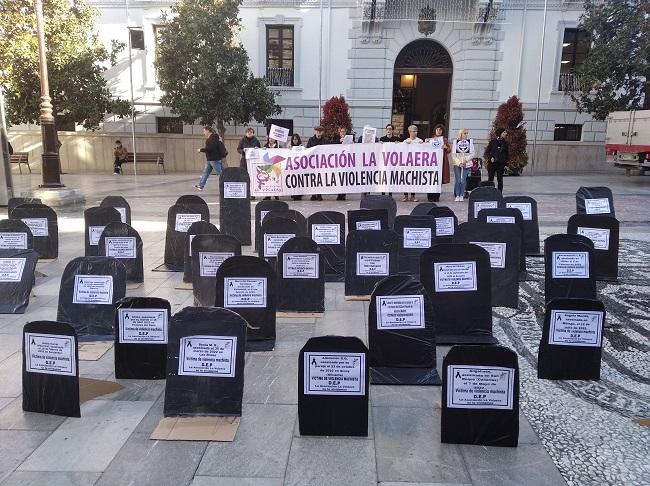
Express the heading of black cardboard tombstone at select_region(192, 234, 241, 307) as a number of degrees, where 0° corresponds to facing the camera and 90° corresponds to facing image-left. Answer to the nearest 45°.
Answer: approximately 0°

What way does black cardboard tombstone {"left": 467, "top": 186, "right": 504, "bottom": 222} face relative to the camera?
toward the camera

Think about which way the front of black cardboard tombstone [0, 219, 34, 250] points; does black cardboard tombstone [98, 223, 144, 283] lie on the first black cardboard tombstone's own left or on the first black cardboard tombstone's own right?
on the first black cardboard tombstone's own left

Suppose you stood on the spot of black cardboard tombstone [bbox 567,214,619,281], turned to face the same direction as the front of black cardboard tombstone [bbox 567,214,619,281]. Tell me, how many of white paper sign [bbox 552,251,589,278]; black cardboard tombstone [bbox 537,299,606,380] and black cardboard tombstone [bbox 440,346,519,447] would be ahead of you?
3

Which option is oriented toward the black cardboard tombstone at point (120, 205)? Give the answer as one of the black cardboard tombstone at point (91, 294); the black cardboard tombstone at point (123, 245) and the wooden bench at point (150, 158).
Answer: the wooden bench

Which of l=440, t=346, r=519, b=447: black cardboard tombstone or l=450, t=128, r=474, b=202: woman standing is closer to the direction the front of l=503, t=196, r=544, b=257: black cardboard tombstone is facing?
the black cardboard tombstone

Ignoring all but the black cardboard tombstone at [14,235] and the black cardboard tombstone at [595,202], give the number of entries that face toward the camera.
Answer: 2

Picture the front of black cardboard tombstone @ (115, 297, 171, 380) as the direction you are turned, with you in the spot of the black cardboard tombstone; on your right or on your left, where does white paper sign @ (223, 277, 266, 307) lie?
on your left

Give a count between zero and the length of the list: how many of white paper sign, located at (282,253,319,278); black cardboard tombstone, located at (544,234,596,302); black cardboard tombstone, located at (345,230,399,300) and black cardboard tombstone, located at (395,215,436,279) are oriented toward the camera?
4

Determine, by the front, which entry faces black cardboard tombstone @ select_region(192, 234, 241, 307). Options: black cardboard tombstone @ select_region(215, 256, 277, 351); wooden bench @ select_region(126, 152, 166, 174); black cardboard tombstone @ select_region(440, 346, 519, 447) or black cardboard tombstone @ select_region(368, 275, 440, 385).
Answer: the wooden bench

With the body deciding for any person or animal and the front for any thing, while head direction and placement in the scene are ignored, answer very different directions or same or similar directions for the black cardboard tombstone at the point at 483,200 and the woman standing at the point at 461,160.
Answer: same or similar directions

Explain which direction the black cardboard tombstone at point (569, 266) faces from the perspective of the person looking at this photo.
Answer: facing the viewer

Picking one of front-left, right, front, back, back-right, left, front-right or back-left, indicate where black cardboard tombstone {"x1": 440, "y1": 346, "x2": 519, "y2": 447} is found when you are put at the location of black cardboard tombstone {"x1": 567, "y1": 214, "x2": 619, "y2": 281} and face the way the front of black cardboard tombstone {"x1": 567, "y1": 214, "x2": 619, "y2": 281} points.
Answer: front

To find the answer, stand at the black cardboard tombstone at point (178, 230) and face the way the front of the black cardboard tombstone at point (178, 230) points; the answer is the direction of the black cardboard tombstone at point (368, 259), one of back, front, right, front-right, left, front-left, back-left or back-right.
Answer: front-left

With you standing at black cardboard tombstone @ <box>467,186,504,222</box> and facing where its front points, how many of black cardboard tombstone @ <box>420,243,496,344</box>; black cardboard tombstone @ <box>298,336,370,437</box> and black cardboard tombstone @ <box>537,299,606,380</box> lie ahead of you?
3

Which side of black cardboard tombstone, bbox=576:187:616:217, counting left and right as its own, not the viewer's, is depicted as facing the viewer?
front

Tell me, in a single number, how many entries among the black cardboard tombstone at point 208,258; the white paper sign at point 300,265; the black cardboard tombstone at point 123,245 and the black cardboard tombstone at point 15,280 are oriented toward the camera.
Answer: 4

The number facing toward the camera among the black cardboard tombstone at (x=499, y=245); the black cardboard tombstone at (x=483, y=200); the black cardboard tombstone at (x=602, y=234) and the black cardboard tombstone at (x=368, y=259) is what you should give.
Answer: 4
